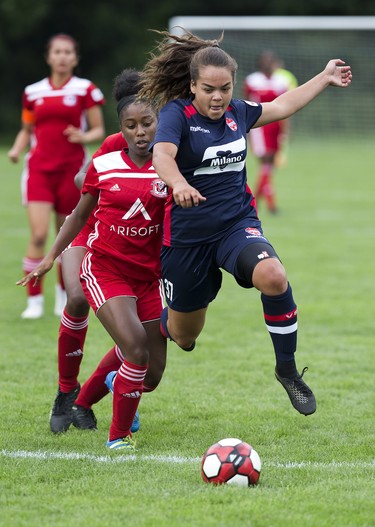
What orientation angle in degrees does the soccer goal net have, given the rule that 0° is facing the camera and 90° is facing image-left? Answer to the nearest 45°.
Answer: approximately 0°

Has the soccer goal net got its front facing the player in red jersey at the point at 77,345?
yes

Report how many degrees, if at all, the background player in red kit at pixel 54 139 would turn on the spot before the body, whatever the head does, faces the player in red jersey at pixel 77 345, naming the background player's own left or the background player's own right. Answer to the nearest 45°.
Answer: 0° — they already face them

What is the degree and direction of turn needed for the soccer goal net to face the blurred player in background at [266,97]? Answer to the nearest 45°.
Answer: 0° — it already faces them

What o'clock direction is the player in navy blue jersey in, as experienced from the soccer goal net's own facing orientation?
The player in navy blue jersey is roughly at 12 o'clock from the soccer goal net.

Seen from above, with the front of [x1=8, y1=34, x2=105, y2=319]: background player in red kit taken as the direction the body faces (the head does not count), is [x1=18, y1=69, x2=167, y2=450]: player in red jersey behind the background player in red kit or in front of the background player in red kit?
in front

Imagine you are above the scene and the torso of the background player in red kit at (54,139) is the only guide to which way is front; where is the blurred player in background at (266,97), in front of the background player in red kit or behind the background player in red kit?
behind

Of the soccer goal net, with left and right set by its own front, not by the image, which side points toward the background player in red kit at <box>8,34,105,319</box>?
front

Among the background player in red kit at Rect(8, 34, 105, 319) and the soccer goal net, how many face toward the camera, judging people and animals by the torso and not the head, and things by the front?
2
